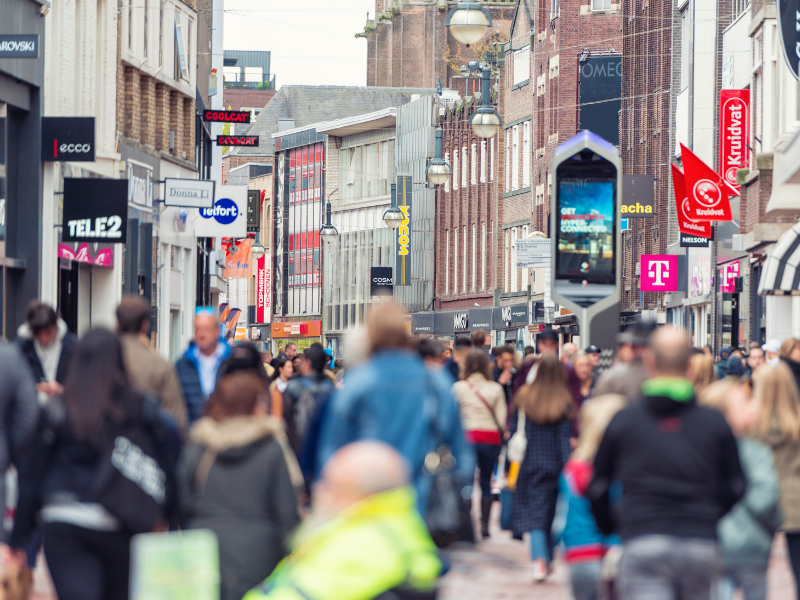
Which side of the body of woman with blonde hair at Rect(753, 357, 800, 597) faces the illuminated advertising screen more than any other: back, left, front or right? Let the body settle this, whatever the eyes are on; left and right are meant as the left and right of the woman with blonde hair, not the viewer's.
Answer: front

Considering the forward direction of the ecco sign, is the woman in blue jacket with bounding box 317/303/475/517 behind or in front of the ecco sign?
in front

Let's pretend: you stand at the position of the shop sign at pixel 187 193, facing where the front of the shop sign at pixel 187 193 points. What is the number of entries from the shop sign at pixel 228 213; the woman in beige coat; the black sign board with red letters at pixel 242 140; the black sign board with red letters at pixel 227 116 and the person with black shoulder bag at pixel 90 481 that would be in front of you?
2

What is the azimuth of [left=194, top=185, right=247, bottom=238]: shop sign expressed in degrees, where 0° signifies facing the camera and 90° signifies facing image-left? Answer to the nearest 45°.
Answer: approximately 0°

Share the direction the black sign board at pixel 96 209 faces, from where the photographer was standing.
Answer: facing the viewer

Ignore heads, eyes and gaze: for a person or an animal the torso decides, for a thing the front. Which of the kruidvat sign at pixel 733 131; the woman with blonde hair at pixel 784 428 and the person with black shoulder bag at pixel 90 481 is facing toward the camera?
the kruidvat sign

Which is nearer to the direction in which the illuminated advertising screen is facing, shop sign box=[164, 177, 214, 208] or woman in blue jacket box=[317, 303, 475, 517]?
the woman in blue jacket

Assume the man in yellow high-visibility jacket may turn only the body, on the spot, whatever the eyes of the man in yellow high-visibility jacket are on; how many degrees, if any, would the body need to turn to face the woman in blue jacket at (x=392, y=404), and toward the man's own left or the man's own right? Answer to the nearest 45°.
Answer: approximately 45° to the man's own right

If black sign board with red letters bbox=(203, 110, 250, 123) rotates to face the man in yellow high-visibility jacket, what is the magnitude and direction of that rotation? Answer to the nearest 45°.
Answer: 0° — it already faces them

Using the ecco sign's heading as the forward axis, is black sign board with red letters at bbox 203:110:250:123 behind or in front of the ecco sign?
behind

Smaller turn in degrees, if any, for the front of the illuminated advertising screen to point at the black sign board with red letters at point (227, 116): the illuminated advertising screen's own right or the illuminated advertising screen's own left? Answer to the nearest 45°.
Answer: approximately 135° to the illuminated advertising screen's own right

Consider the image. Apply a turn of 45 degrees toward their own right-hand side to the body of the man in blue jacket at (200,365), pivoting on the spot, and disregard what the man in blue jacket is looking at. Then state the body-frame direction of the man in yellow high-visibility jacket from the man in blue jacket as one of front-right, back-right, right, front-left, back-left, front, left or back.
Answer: front-left

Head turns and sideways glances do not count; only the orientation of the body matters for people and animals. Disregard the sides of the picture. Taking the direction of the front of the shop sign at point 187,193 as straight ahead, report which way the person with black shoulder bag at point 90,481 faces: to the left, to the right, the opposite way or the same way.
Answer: the opposite way

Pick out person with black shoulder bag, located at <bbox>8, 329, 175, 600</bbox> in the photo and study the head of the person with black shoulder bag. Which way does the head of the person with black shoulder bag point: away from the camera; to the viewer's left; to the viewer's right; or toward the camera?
away from the camera

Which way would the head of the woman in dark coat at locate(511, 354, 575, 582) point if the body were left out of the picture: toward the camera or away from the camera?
away from the camera
